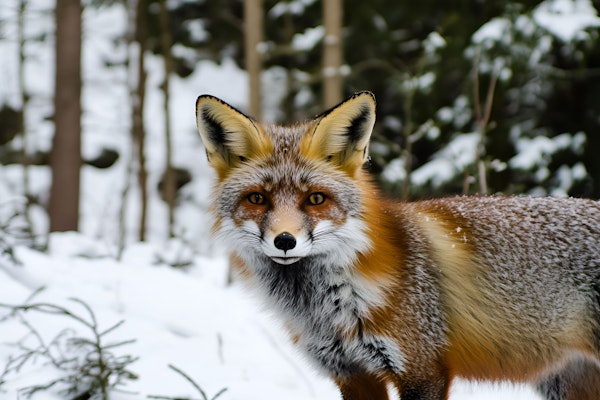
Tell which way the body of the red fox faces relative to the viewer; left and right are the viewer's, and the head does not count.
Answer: facing the viewer and to the left of the viewer

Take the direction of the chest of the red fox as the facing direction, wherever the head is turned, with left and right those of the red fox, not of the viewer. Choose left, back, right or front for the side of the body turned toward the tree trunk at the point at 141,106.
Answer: right

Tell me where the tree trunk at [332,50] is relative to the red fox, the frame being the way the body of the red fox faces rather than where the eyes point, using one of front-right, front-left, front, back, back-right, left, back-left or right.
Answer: back-right

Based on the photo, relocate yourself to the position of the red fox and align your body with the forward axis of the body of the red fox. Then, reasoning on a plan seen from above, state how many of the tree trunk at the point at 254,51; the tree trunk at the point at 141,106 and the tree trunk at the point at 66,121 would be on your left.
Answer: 0

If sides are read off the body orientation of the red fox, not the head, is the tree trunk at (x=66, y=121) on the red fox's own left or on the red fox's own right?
on the red fox's own right
